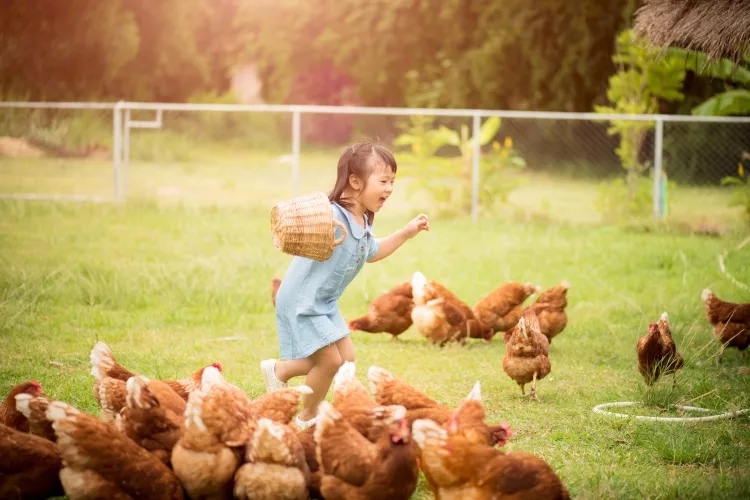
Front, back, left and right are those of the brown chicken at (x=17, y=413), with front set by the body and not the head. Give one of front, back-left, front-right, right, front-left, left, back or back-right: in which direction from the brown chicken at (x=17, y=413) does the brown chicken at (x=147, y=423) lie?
front-right

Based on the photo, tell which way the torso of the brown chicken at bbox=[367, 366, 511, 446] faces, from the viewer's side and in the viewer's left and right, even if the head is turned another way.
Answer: facing to the right of the viewer

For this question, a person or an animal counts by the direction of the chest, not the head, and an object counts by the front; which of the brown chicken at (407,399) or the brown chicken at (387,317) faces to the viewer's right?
the brown chicken at (407,399)

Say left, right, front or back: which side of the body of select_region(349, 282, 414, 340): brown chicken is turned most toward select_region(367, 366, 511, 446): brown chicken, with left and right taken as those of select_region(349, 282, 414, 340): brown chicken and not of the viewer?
left

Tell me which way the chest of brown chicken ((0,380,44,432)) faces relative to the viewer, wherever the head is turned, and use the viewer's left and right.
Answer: facing to the right of the viewer

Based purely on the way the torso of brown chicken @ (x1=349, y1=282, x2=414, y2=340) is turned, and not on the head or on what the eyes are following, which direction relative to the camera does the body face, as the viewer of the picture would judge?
to the viewer's left

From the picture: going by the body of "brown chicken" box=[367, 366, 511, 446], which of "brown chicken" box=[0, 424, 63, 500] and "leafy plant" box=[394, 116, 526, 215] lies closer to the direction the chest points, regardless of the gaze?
the leafy plant

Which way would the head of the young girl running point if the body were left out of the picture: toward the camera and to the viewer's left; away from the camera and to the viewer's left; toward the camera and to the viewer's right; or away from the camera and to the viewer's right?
toward the camera and to the viewer's right
